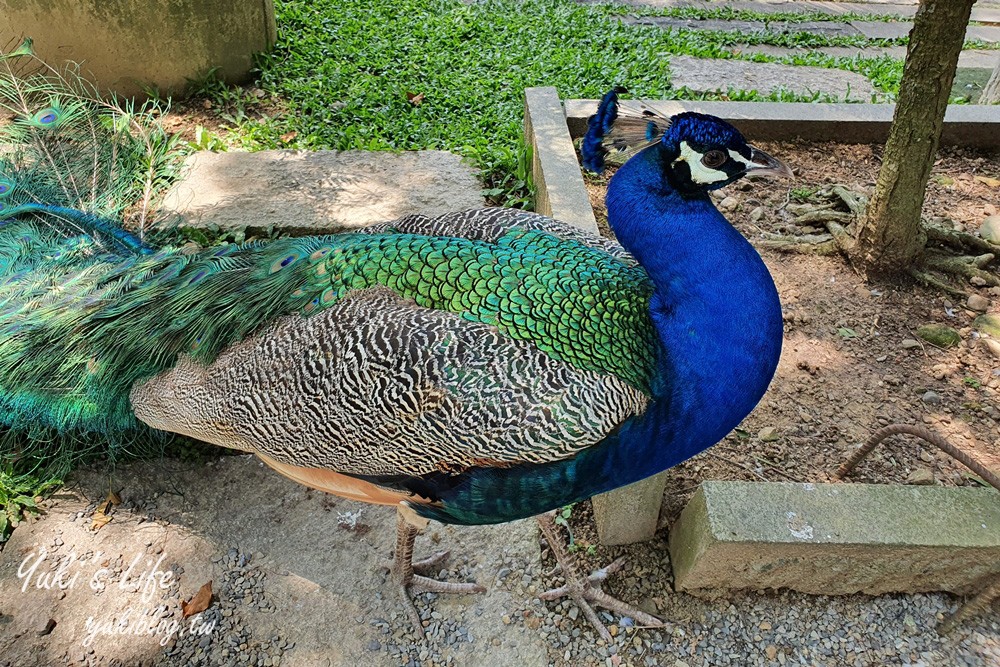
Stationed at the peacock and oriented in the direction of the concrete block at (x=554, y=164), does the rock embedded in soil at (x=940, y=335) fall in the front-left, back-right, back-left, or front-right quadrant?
front-right

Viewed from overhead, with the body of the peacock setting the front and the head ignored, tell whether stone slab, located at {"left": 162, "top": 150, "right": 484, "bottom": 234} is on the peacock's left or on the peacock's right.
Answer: on the peacock's left

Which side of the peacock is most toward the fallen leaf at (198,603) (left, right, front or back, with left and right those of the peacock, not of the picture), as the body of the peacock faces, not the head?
back

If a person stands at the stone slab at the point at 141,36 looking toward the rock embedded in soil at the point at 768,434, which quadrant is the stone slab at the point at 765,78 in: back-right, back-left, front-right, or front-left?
front-left

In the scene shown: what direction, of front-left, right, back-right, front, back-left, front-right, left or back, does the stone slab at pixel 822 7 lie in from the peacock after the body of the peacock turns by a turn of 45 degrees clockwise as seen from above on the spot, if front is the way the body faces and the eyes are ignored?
left

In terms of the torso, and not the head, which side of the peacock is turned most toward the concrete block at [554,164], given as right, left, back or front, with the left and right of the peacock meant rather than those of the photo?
left

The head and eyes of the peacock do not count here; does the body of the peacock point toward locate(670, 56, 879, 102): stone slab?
no

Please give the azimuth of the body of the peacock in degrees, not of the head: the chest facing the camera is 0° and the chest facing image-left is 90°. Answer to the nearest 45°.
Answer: approximately 270°

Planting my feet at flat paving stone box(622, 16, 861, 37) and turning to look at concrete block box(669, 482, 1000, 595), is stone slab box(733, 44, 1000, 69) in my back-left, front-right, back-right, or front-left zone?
front-left

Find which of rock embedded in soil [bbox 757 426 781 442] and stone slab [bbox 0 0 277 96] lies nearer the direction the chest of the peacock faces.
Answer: the rock embedded in soil

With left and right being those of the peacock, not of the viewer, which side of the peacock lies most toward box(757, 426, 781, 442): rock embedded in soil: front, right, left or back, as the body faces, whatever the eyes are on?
front

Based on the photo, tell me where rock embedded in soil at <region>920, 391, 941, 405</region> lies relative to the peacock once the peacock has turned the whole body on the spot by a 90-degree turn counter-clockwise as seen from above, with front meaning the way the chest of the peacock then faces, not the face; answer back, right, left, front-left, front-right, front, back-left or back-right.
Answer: right

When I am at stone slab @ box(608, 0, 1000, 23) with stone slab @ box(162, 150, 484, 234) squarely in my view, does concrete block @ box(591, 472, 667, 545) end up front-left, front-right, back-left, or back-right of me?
front-left

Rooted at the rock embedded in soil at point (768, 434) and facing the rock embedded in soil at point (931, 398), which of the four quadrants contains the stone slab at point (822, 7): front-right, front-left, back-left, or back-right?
front-left

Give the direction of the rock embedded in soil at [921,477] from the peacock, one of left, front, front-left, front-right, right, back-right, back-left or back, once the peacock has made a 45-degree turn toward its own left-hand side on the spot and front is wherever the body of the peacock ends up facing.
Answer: front-right

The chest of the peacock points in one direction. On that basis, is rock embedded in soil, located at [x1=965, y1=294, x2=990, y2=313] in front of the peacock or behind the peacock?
in front

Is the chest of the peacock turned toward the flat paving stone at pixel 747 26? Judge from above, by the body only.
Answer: no

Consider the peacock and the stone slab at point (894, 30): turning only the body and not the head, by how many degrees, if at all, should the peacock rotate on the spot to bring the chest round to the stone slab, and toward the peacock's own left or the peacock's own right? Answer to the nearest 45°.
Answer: approximately 45° to the peacock's own left
